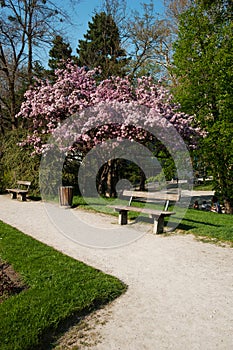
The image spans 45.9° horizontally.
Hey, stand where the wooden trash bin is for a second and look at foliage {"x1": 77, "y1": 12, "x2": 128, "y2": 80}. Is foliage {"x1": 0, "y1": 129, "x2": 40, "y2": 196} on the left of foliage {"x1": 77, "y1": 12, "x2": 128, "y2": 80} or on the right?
left

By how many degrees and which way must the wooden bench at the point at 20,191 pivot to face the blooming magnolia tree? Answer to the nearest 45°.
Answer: approximately 90° to its left

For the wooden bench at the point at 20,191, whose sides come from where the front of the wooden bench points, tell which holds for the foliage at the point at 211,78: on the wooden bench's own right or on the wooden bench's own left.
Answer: on the wooden bench's own left
